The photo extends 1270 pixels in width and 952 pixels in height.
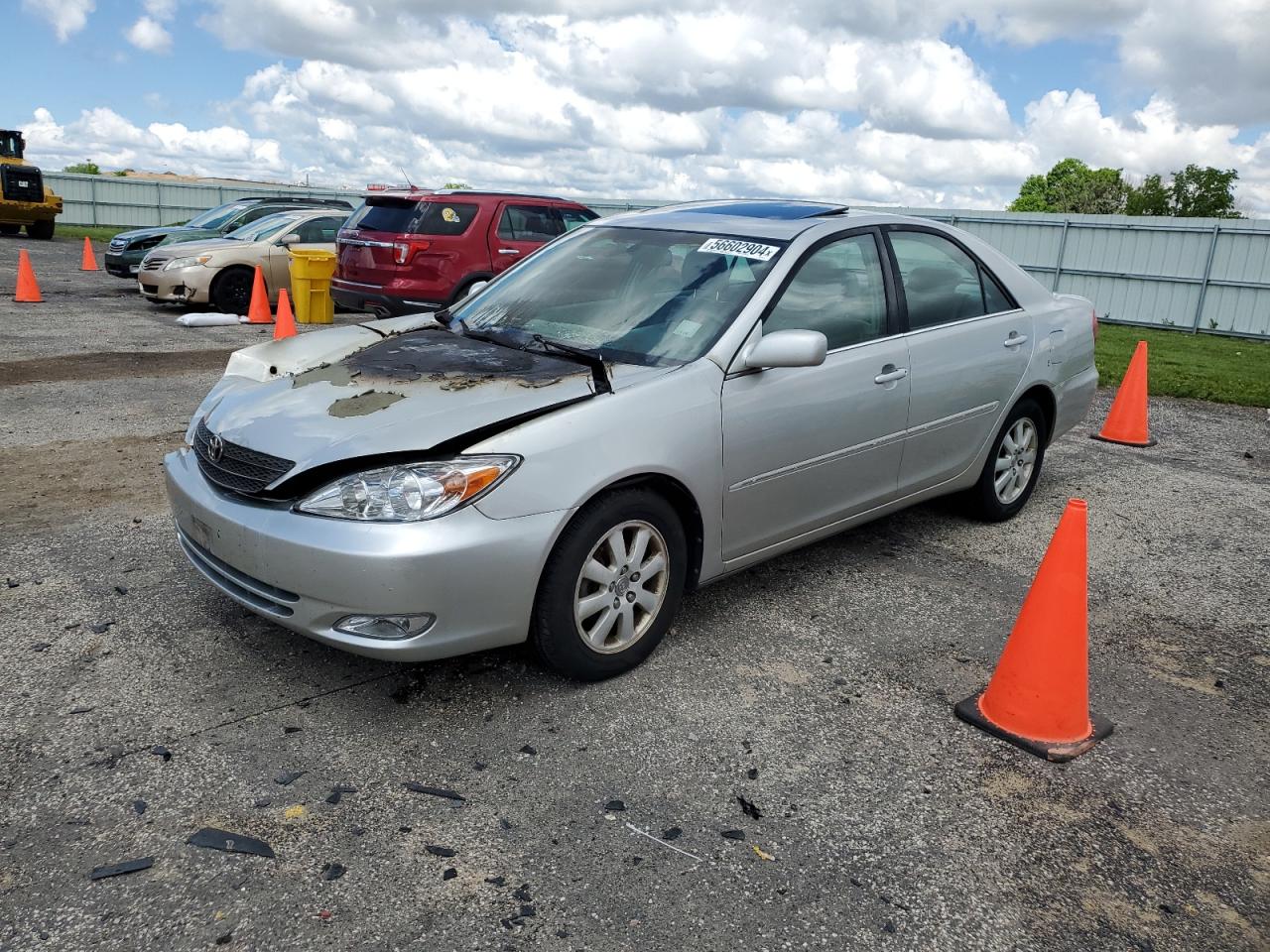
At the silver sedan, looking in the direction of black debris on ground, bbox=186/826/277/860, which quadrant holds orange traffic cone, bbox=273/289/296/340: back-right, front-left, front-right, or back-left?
back-right

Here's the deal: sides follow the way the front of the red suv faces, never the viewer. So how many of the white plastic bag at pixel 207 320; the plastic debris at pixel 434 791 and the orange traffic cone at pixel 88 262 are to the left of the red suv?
2

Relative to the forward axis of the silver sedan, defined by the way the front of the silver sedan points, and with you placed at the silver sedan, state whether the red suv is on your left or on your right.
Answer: on your right

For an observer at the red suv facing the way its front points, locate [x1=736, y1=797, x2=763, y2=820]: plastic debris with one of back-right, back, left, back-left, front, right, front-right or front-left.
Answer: back-right

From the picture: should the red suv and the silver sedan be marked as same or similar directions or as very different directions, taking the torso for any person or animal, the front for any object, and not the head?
very different directions

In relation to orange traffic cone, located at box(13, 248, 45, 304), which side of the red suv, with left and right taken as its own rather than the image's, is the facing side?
left

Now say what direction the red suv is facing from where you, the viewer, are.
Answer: facing away from the viewer and to the right of the viewer

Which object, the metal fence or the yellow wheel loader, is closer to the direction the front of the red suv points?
the metal fence

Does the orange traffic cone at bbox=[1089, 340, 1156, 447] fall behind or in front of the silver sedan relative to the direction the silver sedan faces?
behind

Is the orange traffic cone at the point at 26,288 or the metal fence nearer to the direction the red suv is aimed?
the metal fence

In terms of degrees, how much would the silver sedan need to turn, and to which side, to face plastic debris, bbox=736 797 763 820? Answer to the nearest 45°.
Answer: approximately 90° to its left

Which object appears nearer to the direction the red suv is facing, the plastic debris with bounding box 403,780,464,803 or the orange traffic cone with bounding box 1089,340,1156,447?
the orange traffic cone

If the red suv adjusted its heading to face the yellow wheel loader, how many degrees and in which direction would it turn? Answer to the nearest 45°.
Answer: approximately 90° to its left

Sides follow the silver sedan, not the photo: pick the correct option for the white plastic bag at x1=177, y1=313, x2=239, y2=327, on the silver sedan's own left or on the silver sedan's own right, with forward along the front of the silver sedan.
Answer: on the silver sedan's own right
